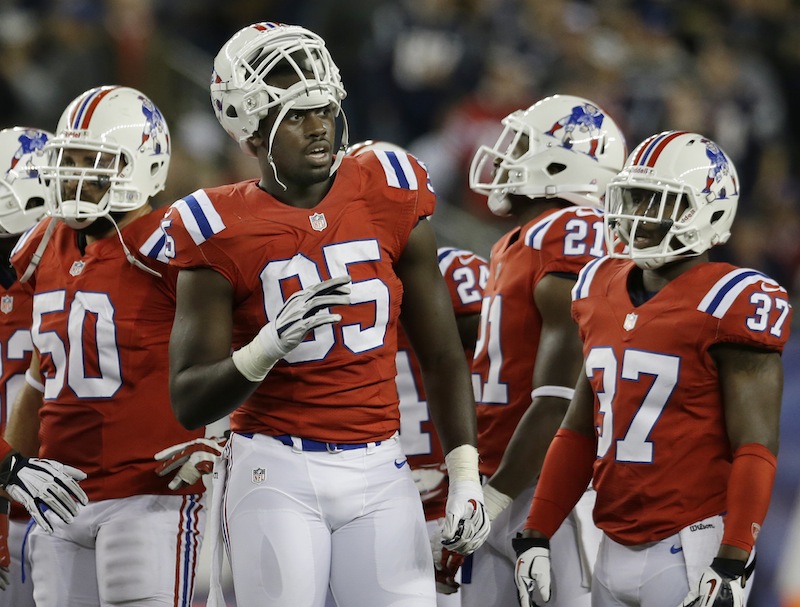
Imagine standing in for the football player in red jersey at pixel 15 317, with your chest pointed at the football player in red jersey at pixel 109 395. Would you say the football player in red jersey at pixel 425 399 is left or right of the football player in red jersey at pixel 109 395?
left

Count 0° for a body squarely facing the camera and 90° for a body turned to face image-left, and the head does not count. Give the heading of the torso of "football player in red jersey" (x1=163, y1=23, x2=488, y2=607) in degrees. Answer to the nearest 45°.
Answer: approximately 0°

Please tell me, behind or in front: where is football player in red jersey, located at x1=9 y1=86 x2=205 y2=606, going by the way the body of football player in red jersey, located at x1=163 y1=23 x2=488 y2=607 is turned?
behind

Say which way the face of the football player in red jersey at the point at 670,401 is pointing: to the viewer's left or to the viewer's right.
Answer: to the viewer's left

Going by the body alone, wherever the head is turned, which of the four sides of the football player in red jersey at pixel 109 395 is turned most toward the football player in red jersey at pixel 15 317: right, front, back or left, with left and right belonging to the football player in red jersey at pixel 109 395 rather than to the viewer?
right

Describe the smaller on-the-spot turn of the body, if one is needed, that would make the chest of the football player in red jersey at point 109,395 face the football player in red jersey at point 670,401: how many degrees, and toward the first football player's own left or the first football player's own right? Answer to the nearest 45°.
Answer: approximately 90° to the first football player's own left
